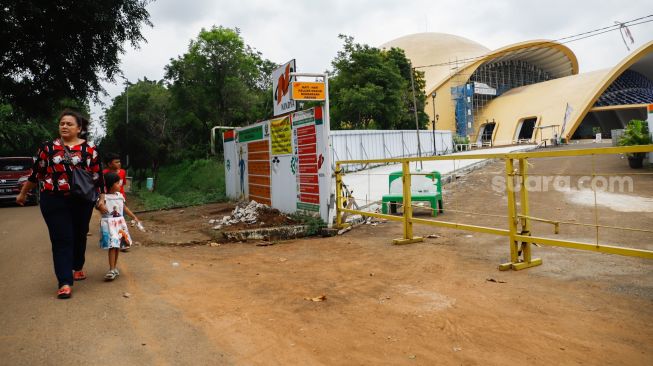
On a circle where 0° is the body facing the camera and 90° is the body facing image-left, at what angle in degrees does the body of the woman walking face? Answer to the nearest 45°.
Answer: approximately 0°

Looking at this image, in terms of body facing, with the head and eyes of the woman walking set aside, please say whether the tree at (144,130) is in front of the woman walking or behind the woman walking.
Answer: behind

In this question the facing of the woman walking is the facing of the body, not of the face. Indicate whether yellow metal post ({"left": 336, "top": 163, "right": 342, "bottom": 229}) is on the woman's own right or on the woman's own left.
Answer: on the woman's own left

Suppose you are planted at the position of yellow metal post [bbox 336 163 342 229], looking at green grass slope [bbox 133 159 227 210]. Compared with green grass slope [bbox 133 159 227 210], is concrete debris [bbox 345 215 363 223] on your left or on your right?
right

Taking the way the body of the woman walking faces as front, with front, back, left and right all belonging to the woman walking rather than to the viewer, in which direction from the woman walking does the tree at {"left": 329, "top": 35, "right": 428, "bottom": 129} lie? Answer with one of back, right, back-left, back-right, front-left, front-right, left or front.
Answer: back-left

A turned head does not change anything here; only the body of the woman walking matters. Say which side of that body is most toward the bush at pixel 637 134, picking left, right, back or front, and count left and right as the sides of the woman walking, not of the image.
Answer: left

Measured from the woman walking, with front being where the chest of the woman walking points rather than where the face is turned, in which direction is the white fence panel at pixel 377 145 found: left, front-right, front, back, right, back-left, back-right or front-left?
back-left

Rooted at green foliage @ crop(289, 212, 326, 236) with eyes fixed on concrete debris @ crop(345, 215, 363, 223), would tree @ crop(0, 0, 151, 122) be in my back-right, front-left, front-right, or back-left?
back-left

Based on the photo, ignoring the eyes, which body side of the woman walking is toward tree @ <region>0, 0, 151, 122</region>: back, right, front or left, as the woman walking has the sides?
back

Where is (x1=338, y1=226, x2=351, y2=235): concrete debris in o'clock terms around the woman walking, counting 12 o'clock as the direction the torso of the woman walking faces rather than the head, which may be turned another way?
The concrete debris is roughly at 8 o'clock from the woman walking.

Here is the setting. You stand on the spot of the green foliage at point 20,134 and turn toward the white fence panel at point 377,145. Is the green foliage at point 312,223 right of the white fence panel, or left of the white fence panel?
right

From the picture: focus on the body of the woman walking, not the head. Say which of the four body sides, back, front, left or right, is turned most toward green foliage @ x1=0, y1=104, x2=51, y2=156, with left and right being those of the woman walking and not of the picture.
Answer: back
